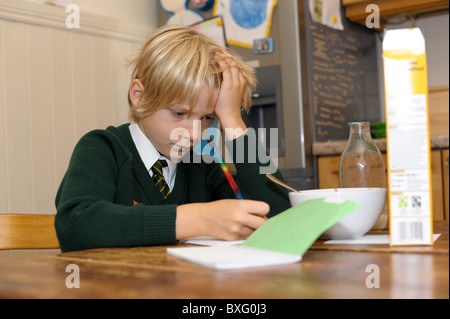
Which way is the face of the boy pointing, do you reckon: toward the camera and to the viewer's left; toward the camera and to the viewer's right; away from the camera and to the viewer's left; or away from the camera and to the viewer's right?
toward the camera and to the viewer's right

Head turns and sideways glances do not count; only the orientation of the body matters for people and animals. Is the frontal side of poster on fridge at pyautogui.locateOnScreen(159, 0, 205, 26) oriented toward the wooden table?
yes

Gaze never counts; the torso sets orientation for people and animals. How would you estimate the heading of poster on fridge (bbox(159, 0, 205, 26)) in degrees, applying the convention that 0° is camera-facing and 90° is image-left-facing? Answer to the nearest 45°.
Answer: approximately 0°

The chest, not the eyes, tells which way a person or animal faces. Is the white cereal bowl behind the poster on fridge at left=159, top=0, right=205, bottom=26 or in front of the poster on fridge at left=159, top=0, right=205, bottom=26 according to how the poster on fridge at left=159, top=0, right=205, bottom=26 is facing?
in front

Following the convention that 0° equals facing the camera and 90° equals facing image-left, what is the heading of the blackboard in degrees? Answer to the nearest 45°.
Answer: approximately 315°

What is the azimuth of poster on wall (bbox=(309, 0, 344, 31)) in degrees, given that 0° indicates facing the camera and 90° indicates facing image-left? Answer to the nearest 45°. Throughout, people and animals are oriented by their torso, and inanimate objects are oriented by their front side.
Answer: approximately 315°

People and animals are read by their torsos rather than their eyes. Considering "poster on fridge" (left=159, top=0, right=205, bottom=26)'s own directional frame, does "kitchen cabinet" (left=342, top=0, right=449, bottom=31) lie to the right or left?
on its left

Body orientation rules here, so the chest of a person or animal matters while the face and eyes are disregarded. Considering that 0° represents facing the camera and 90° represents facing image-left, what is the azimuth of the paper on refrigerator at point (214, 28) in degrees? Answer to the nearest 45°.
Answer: approximately 0°

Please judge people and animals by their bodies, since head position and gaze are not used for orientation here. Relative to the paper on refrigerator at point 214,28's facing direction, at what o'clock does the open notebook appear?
The open notebook is roughly at 12 o'clock from the paper on refrigerator.

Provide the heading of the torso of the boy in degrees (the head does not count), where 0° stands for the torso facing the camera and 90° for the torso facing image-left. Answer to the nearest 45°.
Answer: approximately 315°

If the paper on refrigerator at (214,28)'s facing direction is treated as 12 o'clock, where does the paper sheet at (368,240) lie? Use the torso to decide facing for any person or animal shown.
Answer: The paper sheet is roughly at 12 o'clock from the paper on refrigerator.

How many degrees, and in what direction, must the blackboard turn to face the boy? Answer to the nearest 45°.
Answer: approximately 45° to its right

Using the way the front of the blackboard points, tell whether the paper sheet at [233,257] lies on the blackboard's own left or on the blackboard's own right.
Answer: on the blackboard's own right

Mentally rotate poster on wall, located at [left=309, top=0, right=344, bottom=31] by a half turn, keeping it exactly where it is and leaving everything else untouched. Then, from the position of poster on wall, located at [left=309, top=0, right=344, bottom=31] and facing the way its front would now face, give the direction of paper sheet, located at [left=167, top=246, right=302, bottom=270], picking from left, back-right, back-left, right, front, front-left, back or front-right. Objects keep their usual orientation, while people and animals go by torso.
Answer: back-left

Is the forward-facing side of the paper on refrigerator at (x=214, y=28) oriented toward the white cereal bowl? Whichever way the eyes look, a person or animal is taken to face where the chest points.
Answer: yes

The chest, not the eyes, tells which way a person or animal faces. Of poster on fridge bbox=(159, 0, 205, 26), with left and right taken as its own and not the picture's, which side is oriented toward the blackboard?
left
